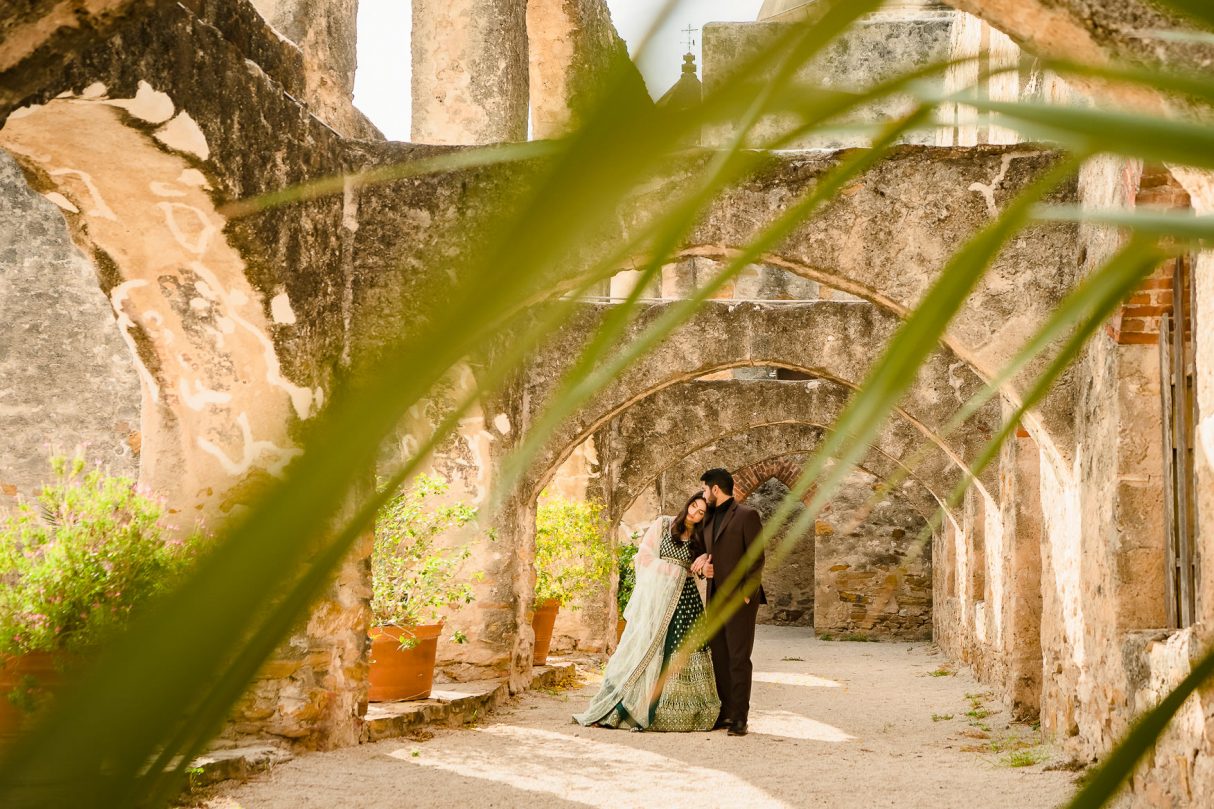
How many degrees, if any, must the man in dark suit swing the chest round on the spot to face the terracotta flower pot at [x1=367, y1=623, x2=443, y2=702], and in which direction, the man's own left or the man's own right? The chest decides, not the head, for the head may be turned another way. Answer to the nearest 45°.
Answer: approximately 45° to the man's own right

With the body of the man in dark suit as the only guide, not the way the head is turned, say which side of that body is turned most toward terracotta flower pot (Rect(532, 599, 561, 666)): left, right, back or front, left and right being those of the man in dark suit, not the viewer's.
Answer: right

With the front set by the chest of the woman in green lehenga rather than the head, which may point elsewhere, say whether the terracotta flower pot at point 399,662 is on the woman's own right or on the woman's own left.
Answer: on the woman's own right

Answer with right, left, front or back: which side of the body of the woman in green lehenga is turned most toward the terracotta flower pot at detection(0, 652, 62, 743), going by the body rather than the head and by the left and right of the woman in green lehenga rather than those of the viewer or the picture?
right

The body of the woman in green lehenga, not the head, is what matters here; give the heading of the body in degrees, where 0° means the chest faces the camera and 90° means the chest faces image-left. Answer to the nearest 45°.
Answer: approximately 315°

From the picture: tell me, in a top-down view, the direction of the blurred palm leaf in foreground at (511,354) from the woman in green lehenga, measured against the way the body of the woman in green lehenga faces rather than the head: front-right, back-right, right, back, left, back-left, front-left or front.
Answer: front-right

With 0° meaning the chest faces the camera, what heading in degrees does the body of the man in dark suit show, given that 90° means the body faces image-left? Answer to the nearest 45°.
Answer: approximately 45°

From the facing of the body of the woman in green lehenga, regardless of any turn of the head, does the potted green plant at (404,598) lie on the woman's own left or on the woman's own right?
on the woman's own right

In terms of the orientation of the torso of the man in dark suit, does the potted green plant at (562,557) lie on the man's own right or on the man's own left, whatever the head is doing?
on the man's own right

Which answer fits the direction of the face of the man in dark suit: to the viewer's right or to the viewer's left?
to the viewer's left
